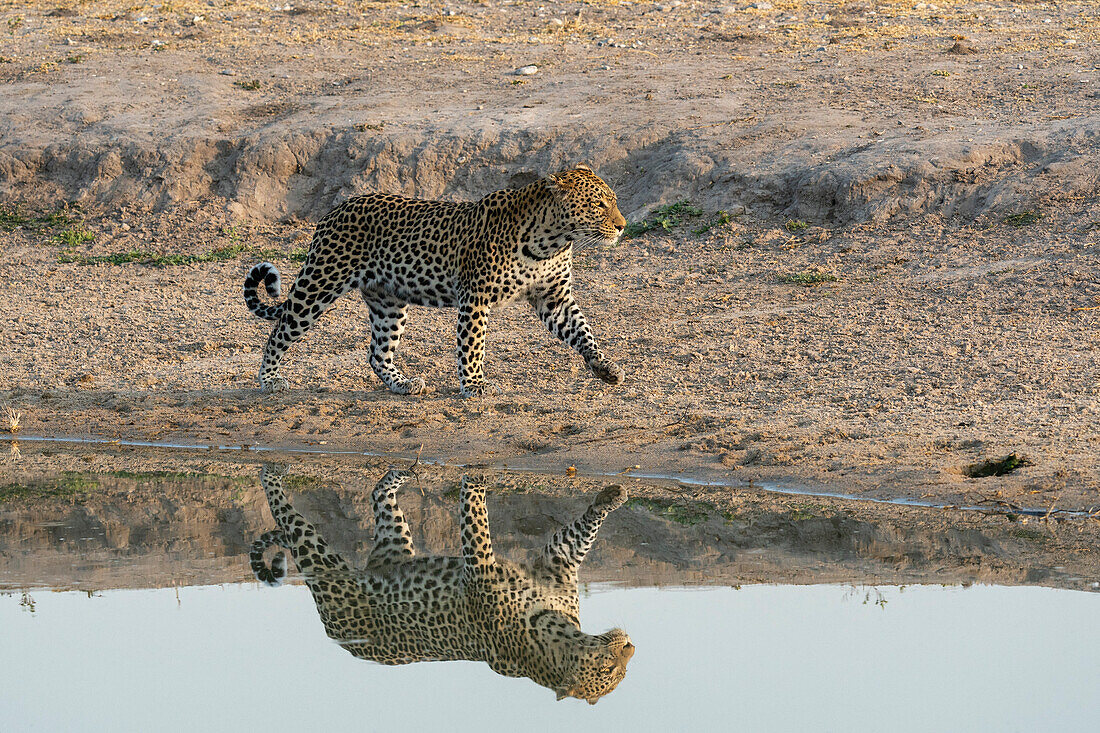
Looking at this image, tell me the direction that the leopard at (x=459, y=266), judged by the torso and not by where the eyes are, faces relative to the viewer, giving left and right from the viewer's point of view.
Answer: facing to the right of the viewer

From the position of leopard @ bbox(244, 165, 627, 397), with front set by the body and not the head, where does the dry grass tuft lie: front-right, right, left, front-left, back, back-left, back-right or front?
back
